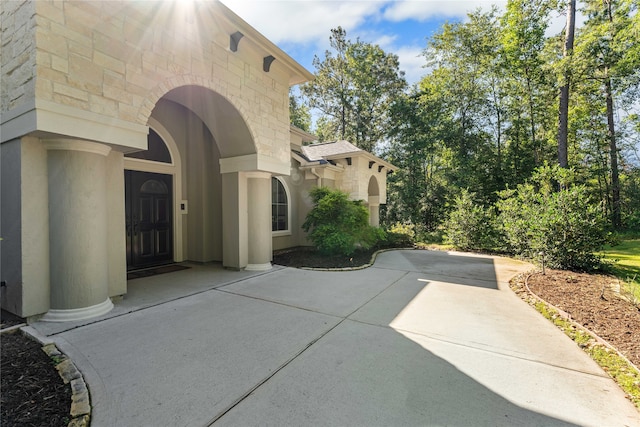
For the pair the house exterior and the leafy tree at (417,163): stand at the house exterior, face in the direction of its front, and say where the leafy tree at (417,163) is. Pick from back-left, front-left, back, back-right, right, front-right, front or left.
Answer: left

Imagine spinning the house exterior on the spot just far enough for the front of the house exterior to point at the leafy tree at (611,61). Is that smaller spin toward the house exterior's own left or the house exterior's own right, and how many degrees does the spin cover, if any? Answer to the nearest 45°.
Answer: approximately 45° to the house exterior's own left

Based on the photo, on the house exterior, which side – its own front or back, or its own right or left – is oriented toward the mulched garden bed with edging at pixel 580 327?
front

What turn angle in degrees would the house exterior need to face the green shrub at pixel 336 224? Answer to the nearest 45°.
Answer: approximately 90° to its left

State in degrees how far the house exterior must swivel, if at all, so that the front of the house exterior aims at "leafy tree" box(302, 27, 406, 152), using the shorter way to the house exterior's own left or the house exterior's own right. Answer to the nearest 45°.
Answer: approximately 90° to the house exterior's own left

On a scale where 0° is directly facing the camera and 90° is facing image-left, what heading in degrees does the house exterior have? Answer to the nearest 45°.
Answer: approximately 315°

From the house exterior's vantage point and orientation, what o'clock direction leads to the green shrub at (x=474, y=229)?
The green shrub is roughly at 10 o'clock from the house exterior.
